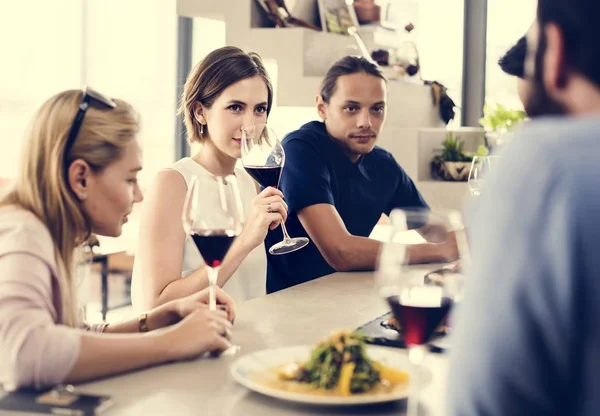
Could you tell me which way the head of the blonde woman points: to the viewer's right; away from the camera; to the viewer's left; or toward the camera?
to the viewer's right

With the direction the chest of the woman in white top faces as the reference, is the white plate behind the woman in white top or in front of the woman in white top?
in front

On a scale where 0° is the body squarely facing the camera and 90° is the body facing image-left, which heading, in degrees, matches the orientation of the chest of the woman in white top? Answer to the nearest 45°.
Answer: approximately 315°

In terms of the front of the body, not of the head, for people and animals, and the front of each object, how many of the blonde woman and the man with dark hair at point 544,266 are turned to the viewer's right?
1

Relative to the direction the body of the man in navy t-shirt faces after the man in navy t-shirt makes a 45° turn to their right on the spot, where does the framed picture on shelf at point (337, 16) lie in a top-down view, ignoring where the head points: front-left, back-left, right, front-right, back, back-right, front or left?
back

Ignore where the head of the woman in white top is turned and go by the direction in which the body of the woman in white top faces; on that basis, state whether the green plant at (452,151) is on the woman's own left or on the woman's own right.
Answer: on the woman's own left

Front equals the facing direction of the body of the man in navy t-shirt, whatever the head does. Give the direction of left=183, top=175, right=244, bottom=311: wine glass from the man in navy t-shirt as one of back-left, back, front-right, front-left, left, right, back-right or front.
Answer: front-right

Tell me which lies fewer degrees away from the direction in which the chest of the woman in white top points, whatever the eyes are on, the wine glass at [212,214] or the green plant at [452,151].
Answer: the wine glass

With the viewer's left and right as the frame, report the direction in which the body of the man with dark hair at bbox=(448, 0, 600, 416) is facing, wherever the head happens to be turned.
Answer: facing away from the viewer and to the left of the viewer

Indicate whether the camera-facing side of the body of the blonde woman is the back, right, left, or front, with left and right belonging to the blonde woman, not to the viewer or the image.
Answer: right

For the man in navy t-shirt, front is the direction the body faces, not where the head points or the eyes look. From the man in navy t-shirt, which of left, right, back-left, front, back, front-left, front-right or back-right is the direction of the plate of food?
front-right

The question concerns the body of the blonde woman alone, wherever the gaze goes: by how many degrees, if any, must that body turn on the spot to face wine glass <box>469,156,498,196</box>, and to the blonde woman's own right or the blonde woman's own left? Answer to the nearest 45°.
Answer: approximately 45° to the blonde woman's own left

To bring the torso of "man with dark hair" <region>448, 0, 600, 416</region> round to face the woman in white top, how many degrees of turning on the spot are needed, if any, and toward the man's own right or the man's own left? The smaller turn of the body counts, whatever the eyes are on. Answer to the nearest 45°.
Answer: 0° — they already face them

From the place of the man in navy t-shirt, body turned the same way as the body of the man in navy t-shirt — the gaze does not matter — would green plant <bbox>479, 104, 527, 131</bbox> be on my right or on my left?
on my left

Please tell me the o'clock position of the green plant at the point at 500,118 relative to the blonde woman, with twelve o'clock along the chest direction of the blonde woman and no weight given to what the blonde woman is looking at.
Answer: The green plant is roughly at 10 o'clock from the blonde woman.
